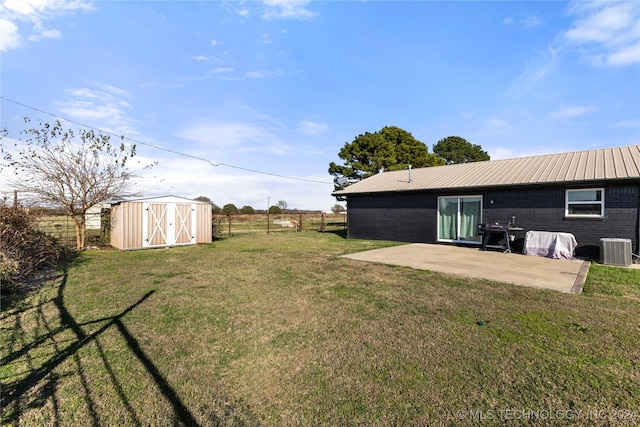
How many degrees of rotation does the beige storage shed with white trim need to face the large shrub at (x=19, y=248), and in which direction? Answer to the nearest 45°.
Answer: approximately 90° to its right

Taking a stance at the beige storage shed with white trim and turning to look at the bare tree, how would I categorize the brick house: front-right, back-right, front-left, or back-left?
back-left

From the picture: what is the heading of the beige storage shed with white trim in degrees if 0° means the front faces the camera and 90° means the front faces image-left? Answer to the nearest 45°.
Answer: approximately 315°

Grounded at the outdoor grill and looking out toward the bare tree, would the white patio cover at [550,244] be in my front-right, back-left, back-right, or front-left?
back-left

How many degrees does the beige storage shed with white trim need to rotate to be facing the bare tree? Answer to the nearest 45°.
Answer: approximately 135° to its right
